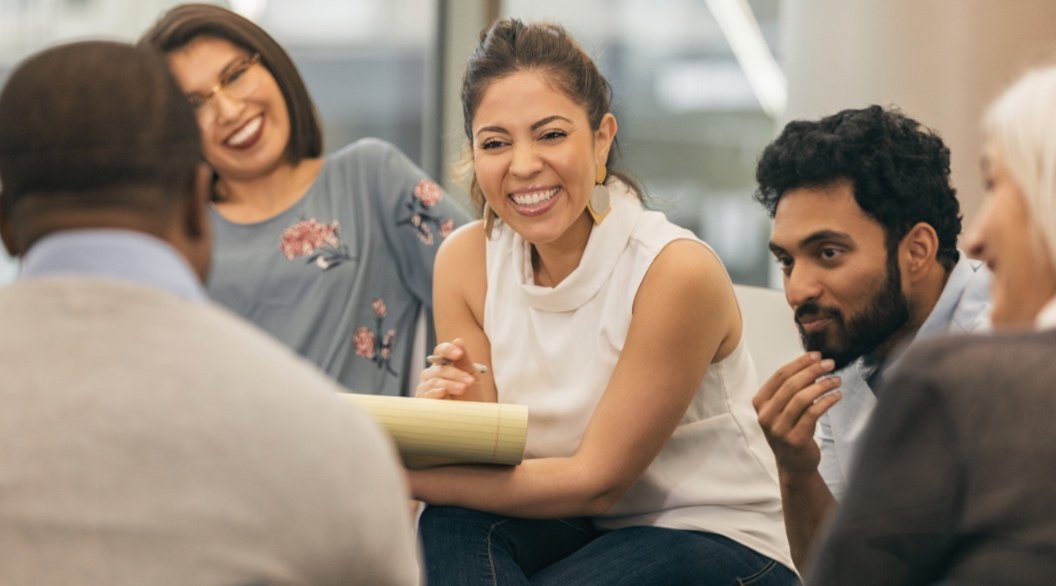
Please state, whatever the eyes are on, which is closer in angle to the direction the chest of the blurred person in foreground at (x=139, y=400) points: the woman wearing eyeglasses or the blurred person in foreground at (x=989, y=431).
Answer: the woman wearing eyeglasses

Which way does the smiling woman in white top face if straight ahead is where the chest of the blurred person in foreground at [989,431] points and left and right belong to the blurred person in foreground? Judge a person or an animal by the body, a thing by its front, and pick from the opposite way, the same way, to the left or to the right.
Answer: to the left

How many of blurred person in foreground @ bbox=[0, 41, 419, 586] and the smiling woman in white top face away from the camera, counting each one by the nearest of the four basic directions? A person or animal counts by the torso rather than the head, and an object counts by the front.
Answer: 1

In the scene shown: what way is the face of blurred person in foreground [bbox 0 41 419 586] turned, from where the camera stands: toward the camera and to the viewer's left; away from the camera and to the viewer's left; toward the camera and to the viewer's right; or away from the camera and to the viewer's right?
away from the camera and to the viewer's right

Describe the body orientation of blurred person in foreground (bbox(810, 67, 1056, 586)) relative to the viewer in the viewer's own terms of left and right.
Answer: facing away from the viewer and to the left of the viewer

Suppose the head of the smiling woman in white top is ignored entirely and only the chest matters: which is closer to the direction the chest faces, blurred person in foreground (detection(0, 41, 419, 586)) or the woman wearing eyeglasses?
the blurred person in foreground

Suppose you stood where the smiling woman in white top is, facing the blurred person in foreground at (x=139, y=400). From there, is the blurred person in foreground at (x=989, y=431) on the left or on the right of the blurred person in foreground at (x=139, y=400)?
left

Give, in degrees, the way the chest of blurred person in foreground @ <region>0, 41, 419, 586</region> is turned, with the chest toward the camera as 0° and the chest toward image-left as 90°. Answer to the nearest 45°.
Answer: approximately 180°

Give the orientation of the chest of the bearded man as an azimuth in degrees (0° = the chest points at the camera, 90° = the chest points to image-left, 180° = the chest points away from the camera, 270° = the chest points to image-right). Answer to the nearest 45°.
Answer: approximately 45°

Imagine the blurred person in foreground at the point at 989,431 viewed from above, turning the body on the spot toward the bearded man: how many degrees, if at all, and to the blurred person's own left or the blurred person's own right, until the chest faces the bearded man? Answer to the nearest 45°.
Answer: approximately 45° to the blurred person's own right

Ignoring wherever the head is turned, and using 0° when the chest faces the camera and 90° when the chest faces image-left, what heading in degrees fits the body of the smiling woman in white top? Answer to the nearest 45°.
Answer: approximately 45°
